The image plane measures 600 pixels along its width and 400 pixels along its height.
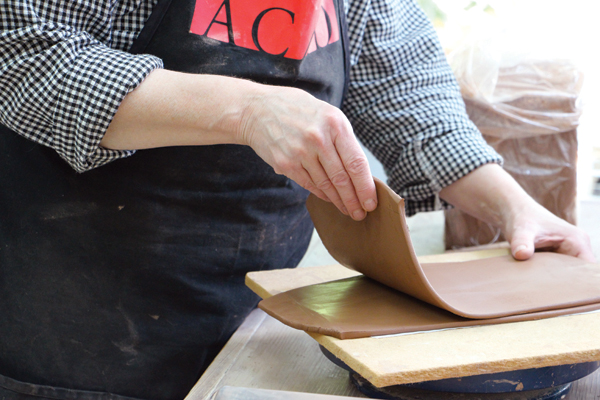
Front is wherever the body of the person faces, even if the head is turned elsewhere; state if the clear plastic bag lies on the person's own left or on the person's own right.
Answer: on the person's own left

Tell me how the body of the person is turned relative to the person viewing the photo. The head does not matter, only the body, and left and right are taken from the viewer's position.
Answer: facing the viewer and to the right of the viewer
